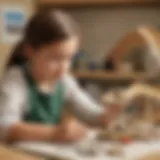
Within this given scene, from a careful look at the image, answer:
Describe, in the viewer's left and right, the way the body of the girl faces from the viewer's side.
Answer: facing the viewer and to the right of the viewer

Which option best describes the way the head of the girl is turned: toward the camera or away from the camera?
toward the camera
